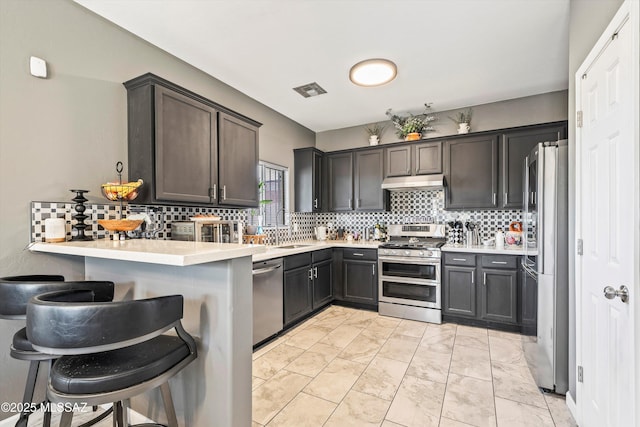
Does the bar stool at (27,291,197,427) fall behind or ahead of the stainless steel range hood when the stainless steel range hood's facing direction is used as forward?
ahead

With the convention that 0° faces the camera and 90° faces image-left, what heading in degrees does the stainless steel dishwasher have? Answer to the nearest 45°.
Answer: approximately 315°

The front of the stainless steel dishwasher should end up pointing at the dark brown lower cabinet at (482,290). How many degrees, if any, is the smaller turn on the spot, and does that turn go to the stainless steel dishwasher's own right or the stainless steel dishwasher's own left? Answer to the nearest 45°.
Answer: approximately 45° to the stainless steel dishwasher's own left

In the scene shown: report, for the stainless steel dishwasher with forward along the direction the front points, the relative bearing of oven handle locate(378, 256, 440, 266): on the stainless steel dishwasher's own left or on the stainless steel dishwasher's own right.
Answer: on the stainless steel dishwasher's own left

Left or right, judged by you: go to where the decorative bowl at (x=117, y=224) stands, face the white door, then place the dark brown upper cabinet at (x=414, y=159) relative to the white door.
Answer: left

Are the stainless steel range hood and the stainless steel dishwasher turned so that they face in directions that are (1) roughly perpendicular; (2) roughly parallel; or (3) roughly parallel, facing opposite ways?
roughly perpendicular

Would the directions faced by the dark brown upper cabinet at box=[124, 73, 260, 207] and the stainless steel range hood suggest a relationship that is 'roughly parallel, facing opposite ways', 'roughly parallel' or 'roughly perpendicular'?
roughly perpendicular
